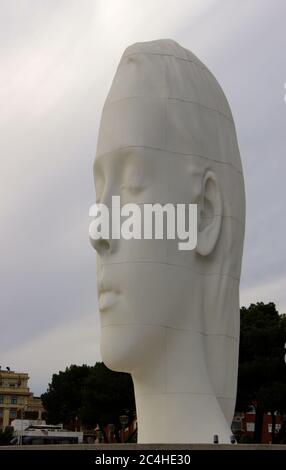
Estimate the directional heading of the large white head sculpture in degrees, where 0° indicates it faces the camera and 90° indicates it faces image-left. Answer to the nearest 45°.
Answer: approximately 45°

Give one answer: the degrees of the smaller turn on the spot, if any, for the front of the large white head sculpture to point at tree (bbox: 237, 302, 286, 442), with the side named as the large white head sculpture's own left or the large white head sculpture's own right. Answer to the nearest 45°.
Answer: approximately 135° to the large white head sculpture's own right
